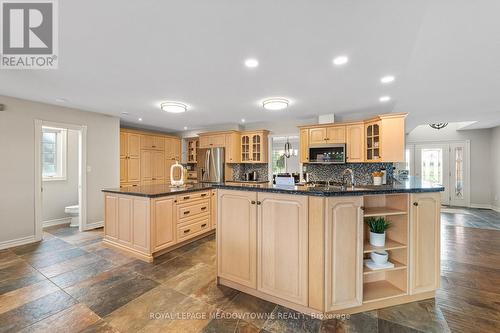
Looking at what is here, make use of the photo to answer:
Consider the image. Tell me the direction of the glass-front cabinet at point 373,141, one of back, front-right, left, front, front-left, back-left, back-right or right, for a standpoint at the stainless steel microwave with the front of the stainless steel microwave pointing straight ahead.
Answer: left

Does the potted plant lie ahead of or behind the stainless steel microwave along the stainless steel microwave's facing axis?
ahead

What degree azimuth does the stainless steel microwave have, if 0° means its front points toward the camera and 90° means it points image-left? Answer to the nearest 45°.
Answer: approximately 0°

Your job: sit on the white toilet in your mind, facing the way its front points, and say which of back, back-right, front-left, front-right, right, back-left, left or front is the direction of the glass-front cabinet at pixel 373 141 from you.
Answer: back-left

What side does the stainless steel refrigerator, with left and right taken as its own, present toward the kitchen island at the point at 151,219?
front

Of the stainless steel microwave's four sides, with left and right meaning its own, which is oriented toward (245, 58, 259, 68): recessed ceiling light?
front

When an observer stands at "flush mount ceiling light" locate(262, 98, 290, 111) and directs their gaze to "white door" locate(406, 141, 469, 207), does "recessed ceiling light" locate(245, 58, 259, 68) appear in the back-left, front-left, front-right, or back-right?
back-right

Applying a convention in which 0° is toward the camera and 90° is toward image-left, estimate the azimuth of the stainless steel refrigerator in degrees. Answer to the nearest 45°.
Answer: approximately 0°

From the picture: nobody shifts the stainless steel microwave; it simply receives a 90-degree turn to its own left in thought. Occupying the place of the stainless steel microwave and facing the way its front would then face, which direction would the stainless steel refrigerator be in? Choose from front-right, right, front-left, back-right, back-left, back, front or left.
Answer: back

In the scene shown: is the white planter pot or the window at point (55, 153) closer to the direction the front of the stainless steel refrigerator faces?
the white planter pot

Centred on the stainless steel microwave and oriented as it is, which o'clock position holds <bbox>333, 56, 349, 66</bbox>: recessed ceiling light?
The recessed ceiling light is roughly at 12 o'clock from the stainless steel microwave.

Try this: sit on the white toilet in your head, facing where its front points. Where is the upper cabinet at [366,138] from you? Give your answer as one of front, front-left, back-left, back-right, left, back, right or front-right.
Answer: back-left
